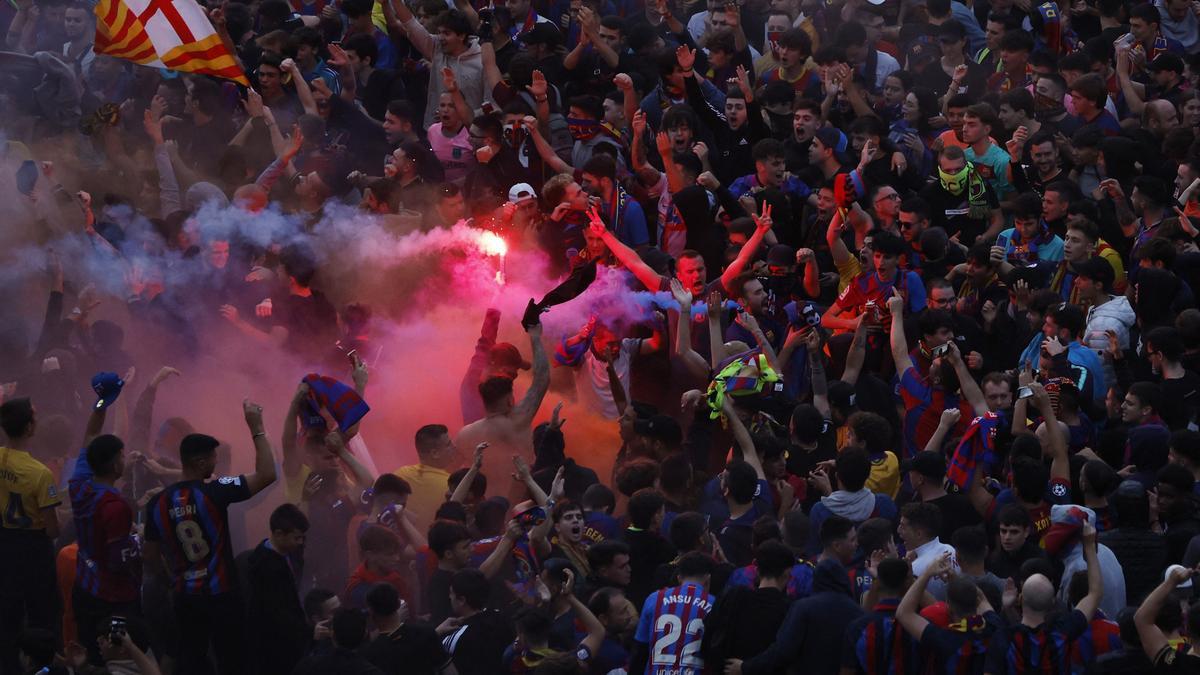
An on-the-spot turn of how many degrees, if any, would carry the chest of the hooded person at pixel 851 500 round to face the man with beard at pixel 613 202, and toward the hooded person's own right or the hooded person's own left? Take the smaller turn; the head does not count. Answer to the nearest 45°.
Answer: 0° — they already face them

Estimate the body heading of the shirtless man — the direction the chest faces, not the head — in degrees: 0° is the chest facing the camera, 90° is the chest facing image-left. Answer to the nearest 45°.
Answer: approximately 180°

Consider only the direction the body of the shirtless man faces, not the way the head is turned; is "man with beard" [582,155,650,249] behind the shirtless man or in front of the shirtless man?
in front

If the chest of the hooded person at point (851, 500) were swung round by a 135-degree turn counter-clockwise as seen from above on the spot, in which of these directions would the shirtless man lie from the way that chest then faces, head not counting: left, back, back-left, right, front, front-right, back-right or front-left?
right

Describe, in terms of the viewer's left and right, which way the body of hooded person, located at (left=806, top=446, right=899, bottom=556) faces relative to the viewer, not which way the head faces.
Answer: facing away from the viewer
